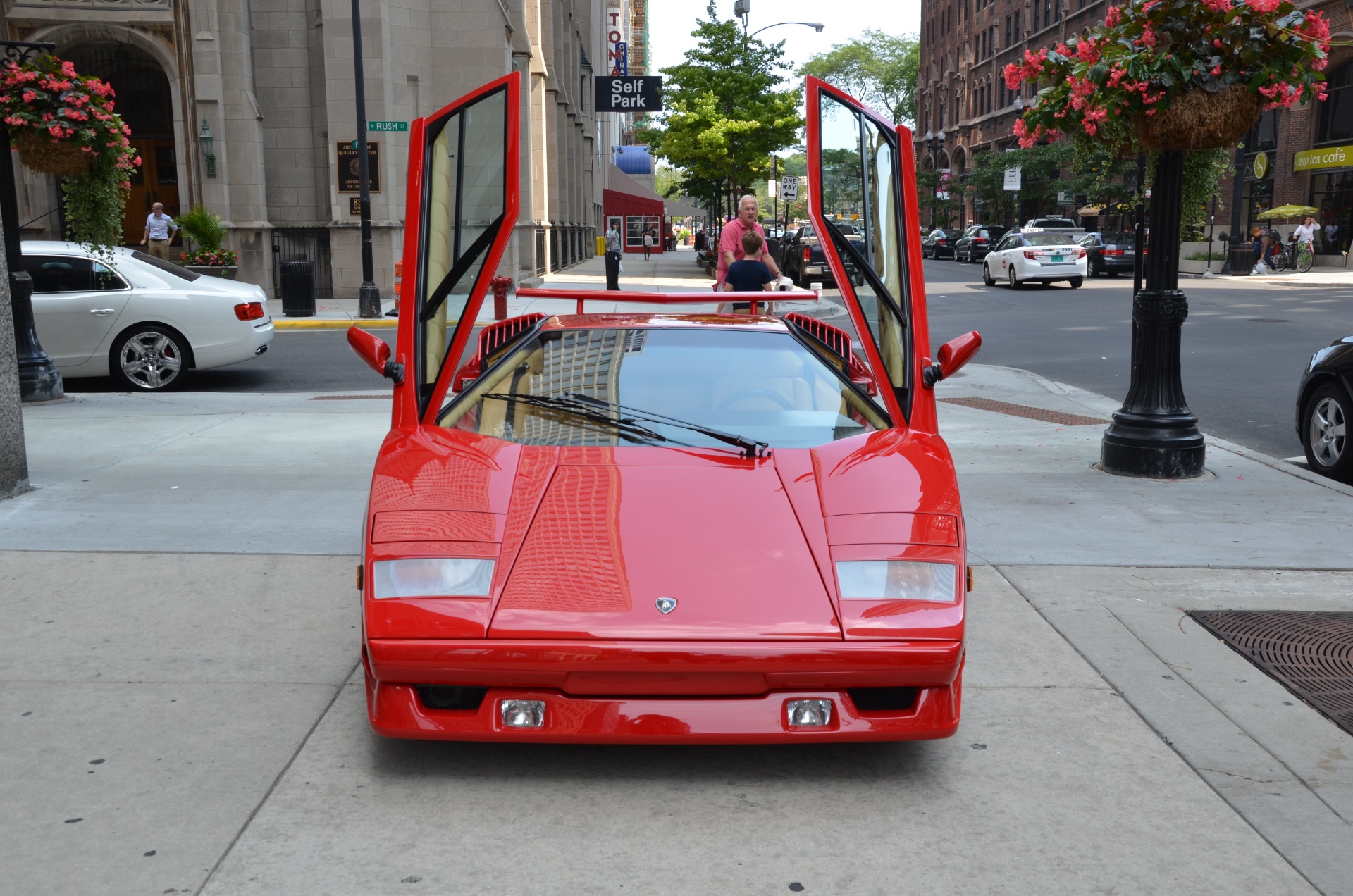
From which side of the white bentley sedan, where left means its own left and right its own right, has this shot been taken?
left

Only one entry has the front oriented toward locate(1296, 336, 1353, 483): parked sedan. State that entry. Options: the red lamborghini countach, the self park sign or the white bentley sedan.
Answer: the self park sign

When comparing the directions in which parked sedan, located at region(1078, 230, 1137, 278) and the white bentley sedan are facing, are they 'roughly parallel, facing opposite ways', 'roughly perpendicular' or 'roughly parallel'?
roughly perpendicular

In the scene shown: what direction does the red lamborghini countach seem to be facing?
toward the camera

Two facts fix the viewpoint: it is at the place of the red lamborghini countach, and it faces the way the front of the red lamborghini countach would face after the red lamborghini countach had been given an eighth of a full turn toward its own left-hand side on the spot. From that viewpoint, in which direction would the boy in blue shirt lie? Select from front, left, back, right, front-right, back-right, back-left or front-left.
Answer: back-left

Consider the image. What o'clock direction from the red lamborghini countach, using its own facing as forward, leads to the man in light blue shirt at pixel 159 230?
The man in light blue shirt is roughly at 5 o'clock from the red lamborghini countach.
